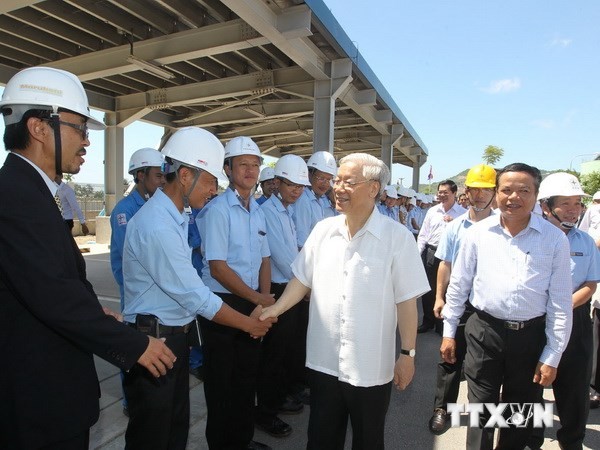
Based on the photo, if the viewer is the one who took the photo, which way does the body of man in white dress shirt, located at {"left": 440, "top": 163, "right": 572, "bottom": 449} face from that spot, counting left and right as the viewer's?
facing the viewer

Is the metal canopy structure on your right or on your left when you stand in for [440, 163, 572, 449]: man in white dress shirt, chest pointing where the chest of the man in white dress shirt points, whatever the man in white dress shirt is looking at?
on your right

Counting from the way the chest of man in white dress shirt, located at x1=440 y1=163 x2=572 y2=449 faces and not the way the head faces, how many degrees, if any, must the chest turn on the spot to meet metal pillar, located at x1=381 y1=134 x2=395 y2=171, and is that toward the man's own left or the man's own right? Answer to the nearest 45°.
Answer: approximately 180°

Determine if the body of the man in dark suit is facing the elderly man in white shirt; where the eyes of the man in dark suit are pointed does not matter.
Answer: yes

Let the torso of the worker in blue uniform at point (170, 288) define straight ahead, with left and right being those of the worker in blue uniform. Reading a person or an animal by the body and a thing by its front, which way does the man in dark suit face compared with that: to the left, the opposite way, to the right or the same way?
the same way

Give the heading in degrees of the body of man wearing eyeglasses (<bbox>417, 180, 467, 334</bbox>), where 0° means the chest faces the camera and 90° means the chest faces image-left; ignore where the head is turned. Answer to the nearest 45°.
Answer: approximately 0°

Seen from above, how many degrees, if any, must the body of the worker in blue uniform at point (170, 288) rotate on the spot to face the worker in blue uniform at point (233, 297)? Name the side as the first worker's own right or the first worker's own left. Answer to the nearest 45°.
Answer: approximately 45° to the first worker's own left

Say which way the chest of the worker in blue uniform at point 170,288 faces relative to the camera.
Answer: to the viewer's right

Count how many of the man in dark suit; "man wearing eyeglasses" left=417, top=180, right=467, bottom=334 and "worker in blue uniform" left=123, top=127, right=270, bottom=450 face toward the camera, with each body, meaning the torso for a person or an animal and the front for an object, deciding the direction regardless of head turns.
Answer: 1

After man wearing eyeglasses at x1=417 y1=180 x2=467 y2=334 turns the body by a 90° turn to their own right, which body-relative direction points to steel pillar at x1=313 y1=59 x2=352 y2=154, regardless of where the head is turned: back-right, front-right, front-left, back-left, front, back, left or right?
front-right

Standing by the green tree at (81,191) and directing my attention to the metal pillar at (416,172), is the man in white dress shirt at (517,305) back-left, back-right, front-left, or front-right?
front-right

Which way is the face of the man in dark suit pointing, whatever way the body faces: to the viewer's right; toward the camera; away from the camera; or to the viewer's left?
to the viewer's right

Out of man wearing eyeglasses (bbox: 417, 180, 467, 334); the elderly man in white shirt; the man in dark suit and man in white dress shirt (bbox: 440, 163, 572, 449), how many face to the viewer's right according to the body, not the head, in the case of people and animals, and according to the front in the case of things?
1

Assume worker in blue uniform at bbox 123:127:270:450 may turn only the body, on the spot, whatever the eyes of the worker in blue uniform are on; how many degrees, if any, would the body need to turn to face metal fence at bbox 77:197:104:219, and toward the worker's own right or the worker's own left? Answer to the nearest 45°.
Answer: approximately 90° to the worker's own left
